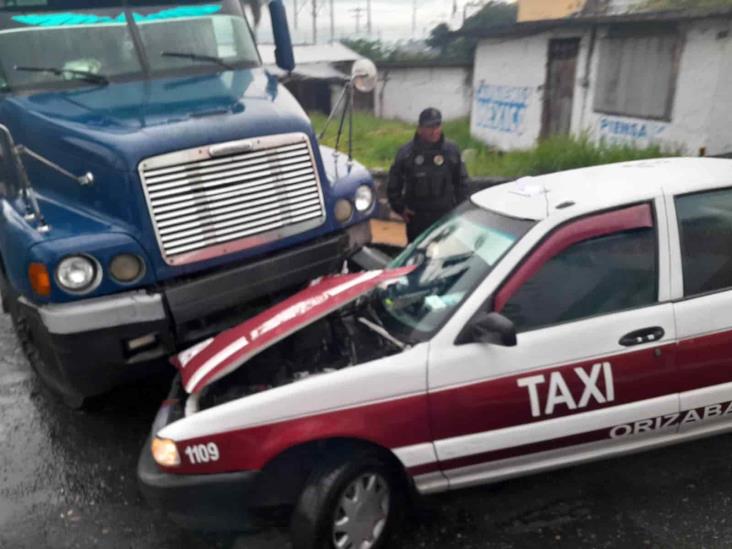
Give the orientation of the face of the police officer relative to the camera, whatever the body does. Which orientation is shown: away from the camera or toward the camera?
toward the camera

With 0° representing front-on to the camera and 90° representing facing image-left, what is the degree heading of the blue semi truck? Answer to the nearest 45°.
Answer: approximately 315°

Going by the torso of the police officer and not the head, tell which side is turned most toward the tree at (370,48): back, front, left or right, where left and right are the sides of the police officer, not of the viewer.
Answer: back

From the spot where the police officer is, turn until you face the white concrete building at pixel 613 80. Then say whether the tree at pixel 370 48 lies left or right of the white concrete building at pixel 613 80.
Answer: left

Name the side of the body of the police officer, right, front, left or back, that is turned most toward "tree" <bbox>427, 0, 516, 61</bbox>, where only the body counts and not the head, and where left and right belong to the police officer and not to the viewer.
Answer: back

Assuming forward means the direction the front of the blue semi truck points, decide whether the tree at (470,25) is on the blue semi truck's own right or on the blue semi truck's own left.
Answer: on the blue semi truck's own left

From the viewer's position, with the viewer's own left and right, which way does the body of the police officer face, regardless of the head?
facing the viewer

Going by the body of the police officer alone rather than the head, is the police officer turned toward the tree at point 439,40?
no

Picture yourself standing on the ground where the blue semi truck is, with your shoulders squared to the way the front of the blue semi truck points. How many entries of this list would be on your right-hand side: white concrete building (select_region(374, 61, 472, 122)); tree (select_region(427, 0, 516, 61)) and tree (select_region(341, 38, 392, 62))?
0

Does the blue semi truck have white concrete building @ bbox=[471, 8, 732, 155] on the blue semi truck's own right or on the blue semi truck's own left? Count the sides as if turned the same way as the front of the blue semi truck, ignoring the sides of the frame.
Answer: on the blue semi truck's own left

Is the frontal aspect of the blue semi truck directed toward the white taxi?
yes

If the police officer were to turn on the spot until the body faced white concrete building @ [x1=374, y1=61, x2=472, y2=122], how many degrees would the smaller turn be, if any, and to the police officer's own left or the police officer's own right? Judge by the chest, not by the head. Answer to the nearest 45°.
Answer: approximately 180°

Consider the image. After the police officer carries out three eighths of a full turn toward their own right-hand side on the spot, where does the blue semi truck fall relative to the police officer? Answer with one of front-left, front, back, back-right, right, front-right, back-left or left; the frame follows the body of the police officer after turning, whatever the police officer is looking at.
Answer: left
